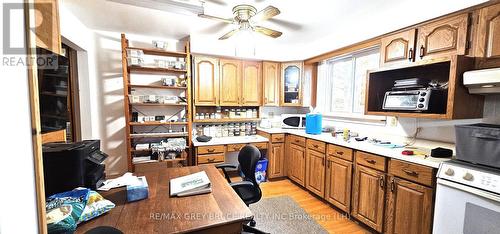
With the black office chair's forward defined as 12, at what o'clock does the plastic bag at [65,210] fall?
The plastic bag is roughly at 12 o'clock from the black office chair.

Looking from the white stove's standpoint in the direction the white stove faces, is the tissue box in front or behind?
in front

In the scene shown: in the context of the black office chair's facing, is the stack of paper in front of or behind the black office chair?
in front

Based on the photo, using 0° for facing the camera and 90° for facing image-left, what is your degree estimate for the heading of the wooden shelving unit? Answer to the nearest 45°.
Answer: approximately 0°

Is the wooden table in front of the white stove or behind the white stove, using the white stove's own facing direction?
in front

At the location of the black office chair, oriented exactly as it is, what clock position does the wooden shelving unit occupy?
The wooden shelving unit is roughly at 3 o'clock from the black office chair.

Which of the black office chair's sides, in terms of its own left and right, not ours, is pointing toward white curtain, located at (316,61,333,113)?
back

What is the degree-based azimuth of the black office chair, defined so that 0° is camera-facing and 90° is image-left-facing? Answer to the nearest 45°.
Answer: approximately 45°

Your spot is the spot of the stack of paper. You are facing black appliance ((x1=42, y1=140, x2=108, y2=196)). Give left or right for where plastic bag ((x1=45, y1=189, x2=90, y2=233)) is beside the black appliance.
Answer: left

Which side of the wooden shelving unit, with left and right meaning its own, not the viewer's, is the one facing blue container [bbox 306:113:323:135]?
left

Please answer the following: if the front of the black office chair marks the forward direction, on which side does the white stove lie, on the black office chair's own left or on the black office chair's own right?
on the black office chair's own left

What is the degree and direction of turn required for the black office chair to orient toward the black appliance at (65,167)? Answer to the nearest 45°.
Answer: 0° — it already faces it

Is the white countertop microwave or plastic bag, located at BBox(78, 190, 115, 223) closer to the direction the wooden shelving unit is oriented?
the plastic bag
